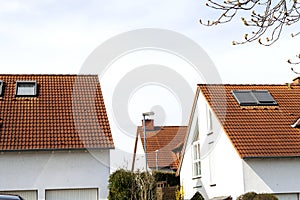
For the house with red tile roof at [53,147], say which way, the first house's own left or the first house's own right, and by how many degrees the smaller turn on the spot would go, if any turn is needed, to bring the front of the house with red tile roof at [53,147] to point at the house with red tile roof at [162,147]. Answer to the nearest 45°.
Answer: approximately 180°

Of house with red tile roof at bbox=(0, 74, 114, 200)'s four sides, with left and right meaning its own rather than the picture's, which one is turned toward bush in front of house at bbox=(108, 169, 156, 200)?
left

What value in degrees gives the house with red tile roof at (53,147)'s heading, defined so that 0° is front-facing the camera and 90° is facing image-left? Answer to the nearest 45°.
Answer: approximately 0°

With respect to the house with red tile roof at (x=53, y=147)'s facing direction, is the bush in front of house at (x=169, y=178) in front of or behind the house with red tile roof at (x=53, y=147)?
behind

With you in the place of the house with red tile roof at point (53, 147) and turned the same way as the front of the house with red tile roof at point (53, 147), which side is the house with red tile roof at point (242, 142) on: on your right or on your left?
on your left

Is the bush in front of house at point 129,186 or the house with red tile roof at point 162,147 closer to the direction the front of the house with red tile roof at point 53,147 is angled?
the bush in front of house
